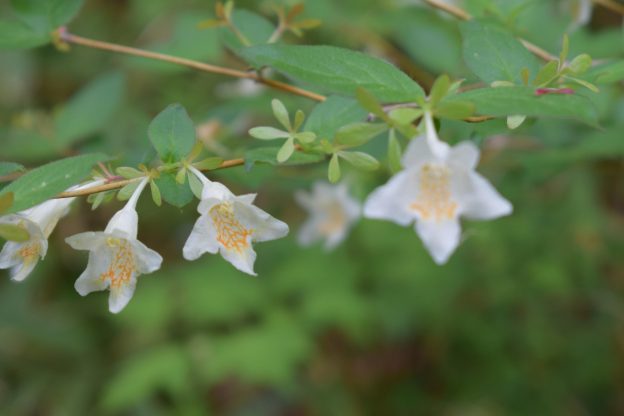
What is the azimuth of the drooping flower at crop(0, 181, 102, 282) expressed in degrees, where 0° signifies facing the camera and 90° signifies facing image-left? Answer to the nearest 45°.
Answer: approximately 45°

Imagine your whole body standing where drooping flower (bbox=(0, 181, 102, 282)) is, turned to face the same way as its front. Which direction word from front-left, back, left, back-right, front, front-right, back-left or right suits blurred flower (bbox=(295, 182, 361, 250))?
back
